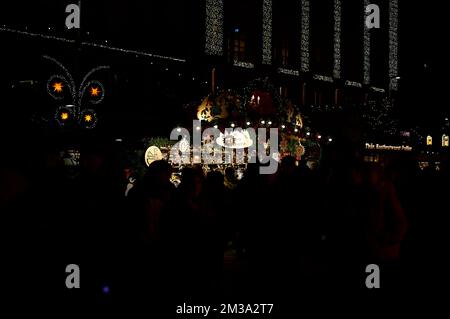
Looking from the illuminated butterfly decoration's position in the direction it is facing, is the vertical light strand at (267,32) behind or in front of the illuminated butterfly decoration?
behind

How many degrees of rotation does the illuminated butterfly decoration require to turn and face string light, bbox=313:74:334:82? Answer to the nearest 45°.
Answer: approximately 135° to its left

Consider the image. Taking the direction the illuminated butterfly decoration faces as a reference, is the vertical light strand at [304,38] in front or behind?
behind

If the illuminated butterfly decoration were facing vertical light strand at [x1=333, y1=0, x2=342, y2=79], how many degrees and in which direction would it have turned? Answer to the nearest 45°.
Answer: approximately 135° to its left

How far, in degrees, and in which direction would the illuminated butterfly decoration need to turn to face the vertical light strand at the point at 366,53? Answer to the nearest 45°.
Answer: approximately 135° to its left

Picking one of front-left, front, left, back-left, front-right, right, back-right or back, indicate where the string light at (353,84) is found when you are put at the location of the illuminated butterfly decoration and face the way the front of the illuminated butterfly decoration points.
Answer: back-left

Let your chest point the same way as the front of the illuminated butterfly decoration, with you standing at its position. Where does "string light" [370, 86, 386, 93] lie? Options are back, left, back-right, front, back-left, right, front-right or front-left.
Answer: back-left

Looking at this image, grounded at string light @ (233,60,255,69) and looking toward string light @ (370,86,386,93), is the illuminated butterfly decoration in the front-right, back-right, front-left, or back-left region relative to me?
back-right

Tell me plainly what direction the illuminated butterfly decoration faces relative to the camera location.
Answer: facing the viewer

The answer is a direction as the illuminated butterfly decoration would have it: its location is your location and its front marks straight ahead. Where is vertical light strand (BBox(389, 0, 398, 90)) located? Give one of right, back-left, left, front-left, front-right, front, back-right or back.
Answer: back-left
